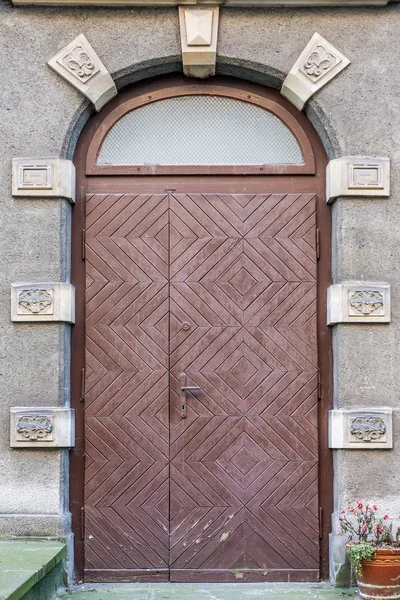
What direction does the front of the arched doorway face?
toward the camera
